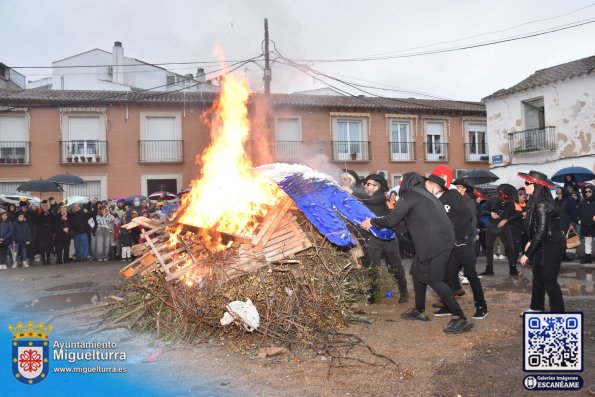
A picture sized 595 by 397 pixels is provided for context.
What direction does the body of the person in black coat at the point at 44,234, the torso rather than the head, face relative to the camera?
toward the camera

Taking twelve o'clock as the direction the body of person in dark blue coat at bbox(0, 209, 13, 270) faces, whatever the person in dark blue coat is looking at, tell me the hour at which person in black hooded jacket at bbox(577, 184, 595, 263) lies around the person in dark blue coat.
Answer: The person in black hooded jacket is roughly at 10 o'clock from the person in dark blue coat.

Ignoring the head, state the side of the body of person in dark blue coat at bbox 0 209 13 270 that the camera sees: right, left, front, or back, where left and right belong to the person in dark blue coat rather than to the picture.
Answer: front

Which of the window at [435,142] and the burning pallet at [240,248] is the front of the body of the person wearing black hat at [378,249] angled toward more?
the burning pallet

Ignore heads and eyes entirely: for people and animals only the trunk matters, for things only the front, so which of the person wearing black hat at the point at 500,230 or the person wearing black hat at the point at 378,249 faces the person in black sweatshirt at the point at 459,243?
the person wearing black hat at the point at 500,230

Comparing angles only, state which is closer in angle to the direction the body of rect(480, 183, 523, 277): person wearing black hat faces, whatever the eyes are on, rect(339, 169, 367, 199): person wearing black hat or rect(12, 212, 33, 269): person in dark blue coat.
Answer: the person wearing black hat
